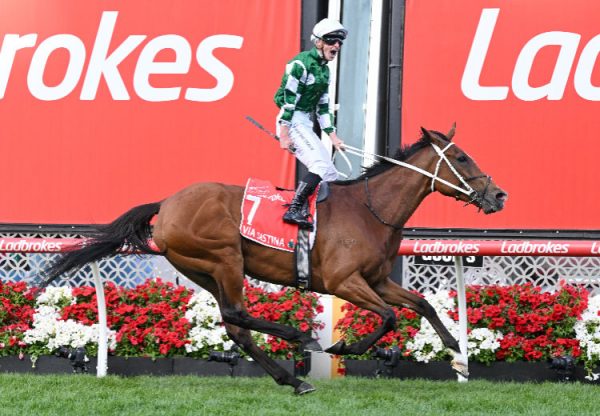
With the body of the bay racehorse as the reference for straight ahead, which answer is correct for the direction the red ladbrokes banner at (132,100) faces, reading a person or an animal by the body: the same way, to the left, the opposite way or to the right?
to the right

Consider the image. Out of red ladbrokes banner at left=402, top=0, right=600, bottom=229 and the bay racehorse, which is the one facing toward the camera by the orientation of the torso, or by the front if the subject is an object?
the red ladbrokes banner

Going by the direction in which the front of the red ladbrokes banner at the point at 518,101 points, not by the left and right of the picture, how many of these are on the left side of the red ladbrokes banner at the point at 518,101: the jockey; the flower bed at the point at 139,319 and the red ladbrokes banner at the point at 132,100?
0

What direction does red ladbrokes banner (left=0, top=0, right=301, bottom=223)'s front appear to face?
toward the camera

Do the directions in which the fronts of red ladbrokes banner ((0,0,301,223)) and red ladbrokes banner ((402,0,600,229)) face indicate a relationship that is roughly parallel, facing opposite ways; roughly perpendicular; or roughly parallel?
roughly parallel

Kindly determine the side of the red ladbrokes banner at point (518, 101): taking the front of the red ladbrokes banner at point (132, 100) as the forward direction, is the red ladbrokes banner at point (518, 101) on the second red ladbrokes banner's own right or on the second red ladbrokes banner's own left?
on the second red ladbrokes banner's own left

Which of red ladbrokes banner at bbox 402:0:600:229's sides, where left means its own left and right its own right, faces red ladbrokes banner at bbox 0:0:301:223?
right

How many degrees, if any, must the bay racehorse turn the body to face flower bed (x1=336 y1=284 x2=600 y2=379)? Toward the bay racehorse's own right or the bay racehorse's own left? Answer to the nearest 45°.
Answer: approximately 45° to the bay racehorse's own left

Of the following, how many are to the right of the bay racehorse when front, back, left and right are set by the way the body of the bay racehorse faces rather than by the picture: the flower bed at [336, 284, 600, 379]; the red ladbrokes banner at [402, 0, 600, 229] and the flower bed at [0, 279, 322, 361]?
0

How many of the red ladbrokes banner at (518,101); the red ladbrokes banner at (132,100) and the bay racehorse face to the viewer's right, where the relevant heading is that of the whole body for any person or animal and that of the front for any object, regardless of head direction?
1

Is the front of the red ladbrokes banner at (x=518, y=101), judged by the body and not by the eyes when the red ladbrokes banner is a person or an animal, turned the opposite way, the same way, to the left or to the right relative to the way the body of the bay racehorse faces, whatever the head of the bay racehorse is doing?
to the right

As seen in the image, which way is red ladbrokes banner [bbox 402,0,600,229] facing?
toward the camera

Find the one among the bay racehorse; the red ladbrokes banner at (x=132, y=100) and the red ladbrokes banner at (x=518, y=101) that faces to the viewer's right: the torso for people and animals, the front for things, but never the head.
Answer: the bay racehorse

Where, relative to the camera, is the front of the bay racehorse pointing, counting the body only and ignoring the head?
to the viewer's right

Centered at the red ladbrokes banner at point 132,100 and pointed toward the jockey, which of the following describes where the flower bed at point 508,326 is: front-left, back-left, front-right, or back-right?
front-left

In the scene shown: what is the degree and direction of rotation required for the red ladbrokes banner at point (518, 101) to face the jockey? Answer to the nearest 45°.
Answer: approximately 45° to its right

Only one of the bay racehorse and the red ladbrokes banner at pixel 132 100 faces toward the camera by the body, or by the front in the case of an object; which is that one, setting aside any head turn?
the red ladbrokes banner

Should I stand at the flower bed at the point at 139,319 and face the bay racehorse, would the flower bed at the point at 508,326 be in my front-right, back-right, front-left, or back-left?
front-left
